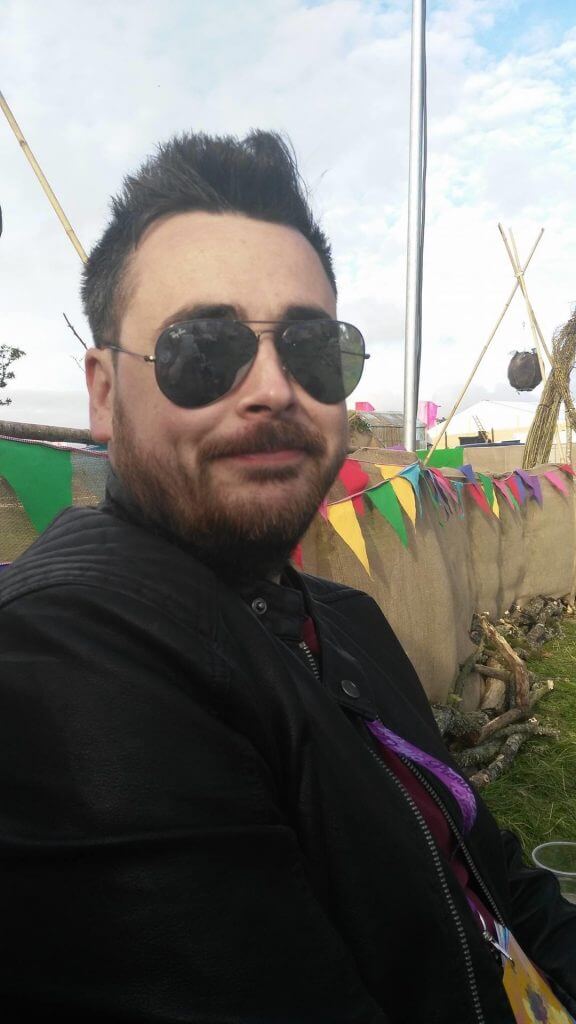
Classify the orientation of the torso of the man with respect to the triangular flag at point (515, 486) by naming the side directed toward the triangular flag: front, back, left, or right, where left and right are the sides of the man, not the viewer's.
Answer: left

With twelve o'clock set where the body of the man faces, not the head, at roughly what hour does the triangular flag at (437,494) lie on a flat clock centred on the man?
The triangular flag is roughly at 8 o'clock from the man.

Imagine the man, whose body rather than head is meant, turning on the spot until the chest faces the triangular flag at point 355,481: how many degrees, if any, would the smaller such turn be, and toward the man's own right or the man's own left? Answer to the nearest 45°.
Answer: approximately 135° to the man's own left

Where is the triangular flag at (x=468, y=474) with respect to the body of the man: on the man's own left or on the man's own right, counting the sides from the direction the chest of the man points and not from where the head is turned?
on the man's own left

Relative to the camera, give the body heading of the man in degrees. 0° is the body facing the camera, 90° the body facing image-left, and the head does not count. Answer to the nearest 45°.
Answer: approximately 315°

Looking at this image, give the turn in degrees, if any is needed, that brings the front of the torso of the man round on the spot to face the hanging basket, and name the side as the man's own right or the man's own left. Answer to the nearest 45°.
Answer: approximately 135° to the man's own left

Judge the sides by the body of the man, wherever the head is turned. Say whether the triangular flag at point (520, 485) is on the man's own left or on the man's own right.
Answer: on the man's own left

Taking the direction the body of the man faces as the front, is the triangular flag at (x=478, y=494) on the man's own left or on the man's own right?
on the man's own left

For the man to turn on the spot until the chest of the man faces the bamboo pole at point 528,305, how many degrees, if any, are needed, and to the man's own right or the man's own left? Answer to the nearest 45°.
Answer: approximately 135° to the man's own left

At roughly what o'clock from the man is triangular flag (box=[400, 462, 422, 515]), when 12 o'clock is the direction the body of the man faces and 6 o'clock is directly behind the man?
The triangular flag is roughly at 8 o'clock from the man.

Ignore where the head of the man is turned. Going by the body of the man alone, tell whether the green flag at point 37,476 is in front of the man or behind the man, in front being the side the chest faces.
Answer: behind
